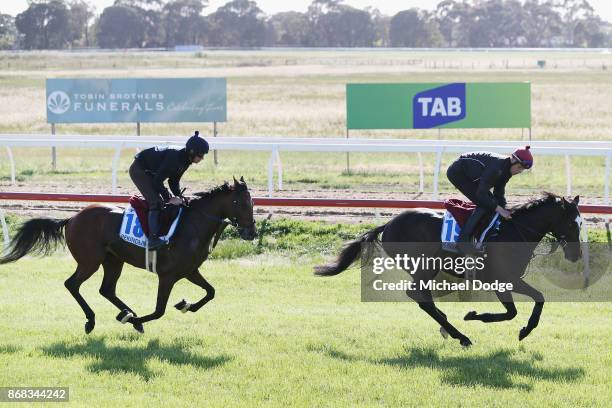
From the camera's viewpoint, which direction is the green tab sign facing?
toward the camera

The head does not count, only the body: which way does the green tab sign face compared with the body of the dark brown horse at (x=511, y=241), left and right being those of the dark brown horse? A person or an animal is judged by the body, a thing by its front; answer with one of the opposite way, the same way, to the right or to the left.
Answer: to the right

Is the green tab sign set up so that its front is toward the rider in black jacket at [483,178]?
yes

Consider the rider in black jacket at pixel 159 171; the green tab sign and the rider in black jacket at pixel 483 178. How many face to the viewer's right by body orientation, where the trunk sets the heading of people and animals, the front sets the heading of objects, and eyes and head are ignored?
2

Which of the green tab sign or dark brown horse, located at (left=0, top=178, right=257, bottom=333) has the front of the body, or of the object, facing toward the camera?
the green tab sign

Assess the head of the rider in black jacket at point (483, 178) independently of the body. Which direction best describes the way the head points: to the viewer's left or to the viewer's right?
to the viewer's right

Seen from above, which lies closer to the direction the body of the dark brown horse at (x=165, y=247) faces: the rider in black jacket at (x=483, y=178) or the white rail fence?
the rider in black jacket

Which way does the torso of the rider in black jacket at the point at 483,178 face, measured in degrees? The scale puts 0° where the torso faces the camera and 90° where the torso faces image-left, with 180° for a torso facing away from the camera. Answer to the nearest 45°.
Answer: approximately 270°

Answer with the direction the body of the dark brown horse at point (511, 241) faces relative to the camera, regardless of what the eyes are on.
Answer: to the viewer's right

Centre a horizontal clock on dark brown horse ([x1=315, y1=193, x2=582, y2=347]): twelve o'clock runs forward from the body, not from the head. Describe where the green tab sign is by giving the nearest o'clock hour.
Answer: The green tab sign is roughly at 9 o'clock from the dark brown horse.

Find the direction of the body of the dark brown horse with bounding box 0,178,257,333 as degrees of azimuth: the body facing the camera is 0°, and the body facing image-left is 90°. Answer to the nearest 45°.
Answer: approximately 270°

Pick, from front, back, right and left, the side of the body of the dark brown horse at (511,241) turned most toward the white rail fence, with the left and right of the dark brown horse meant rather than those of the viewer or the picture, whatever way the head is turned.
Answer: left

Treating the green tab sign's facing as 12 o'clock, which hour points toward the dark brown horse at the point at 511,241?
The dark brown horse is roughly at 12 o'clock from the green tab sign.

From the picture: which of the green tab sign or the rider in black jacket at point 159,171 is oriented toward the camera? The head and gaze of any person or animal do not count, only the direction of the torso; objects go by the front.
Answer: the green tab sign

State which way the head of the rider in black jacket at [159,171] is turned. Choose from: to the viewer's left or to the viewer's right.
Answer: to the viewer's right

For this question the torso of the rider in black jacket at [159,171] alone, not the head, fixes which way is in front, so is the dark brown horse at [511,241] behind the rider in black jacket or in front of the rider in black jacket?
in front

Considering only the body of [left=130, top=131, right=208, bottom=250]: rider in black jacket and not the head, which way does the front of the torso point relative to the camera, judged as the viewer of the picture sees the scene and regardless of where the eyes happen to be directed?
to the viewer's right

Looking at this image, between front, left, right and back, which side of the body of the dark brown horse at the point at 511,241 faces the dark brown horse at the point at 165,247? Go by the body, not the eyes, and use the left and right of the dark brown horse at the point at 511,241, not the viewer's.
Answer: back
